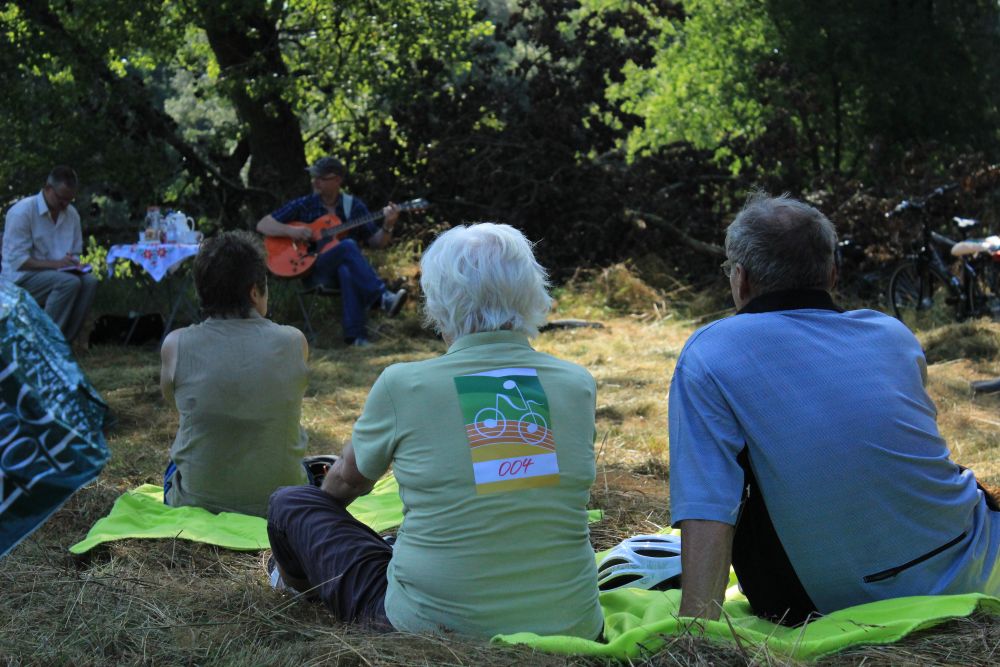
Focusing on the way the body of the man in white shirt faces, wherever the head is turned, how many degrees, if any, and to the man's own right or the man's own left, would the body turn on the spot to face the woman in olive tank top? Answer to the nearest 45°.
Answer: approximately 45° to the man's own right

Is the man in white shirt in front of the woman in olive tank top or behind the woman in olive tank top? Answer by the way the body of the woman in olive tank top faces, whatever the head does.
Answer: in front

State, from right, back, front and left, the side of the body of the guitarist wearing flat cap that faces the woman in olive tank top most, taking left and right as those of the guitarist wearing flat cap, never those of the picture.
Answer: front

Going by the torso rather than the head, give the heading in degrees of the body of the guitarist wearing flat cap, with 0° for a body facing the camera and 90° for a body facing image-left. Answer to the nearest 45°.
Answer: approximately 0°

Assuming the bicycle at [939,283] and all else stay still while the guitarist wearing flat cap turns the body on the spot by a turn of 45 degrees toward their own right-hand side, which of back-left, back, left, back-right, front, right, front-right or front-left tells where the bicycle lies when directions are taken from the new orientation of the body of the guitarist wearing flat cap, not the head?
back-left

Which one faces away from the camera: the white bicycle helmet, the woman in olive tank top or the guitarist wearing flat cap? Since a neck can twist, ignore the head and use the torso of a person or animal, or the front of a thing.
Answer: the woman in olive tank top

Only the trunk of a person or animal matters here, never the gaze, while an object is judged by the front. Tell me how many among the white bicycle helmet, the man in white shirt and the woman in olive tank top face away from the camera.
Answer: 1

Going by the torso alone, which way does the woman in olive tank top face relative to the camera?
away from the camera

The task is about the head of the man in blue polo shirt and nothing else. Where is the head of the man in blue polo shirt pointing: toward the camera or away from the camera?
away from the camera

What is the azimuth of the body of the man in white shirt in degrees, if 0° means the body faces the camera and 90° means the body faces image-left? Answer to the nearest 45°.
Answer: approximately 315°

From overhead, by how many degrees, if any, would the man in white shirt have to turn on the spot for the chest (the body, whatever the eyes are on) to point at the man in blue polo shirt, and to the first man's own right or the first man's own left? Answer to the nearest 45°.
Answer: approximately 45° to the first man's own right
